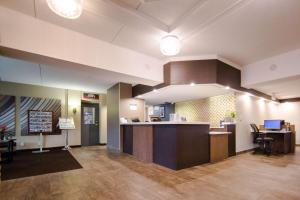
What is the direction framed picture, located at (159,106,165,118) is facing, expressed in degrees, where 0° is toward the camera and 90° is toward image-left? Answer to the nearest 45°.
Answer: approximately 0°

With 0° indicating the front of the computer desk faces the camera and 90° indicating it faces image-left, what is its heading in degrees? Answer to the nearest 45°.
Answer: approximately 45°

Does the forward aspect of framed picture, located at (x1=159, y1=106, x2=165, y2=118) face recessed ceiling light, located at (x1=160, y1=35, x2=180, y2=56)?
yes
